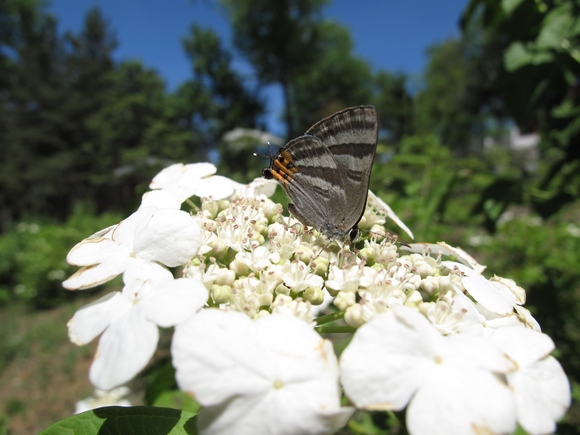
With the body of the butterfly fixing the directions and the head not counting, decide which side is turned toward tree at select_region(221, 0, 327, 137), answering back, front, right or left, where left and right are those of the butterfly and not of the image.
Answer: left

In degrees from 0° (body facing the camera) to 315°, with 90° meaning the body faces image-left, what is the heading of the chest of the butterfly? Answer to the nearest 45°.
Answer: approximately 270°

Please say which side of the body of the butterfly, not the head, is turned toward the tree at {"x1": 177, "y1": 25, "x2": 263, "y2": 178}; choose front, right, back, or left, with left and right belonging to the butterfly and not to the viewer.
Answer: left

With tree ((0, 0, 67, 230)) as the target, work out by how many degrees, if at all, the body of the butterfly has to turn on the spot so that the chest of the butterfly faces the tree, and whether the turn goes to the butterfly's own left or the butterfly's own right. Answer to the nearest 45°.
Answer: approximately 135° to the butterfly's own left

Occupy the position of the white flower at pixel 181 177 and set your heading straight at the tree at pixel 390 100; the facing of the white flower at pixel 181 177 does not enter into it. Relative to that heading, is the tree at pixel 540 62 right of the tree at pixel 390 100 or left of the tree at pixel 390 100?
right

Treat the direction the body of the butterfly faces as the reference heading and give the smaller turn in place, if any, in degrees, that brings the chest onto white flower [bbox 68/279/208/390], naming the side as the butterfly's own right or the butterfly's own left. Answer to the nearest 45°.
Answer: approximately 135° to the butterfly's own right

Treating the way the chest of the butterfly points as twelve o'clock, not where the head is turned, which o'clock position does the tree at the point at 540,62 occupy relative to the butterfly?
The tree is roughly at 11 o'clock from the butterfly.

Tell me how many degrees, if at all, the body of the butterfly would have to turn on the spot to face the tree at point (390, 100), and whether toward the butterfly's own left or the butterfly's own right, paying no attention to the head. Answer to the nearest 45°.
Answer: approximately 90° to the butterfly's own left
